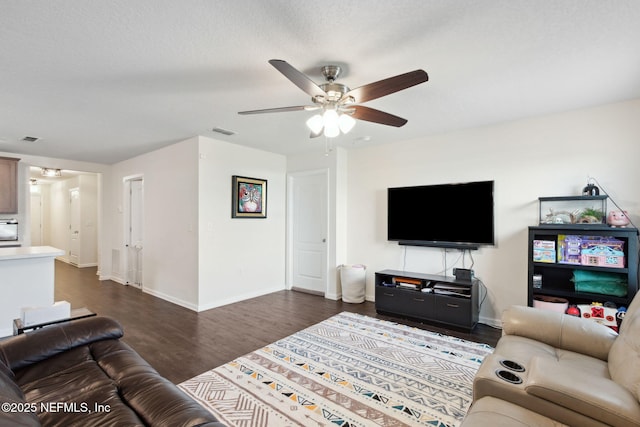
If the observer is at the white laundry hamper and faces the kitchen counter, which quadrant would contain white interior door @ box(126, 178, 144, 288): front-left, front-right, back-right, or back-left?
front-right

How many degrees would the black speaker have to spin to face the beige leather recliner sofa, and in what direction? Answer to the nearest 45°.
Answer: approximately 45° to its left

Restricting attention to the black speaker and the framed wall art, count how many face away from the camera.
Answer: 0

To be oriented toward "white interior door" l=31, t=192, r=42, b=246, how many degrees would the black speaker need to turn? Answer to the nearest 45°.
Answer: approximately 45° to its right

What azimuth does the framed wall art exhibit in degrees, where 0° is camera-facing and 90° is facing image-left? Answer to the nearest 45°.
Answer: approximately 315°

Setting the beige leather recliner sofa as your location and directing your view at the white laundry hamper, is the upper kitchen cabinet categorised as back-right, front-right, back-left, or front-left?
front-left

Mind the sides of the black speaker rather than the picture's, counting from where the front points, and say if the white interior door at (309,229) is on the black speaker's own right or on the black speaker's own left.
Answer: on the black speaker's own right

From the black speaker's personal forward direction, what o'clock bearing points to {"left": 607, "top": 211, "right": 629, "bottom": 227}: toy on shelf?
The toy on shelf is roughly at 8 o'clock from the black speaker.
